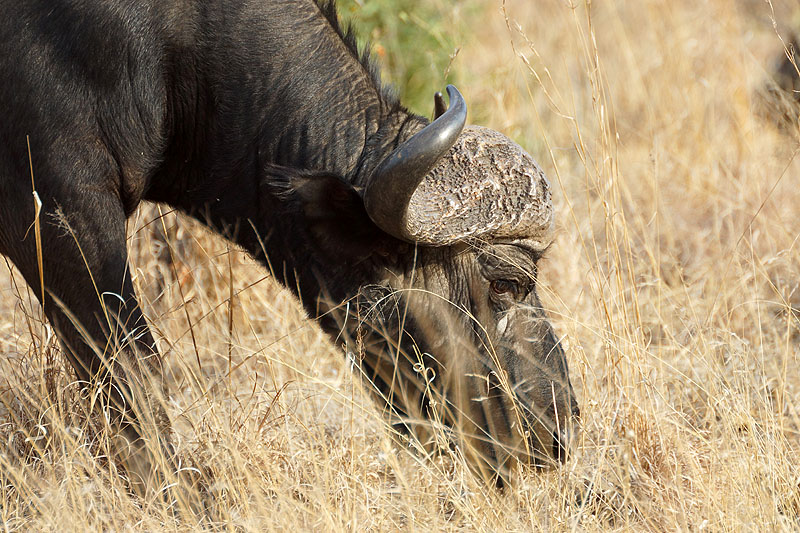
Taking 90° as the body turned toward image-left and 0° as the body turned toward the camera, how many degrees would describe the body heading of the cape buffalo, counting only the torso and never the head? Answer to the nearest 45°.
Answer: approximately 270°
